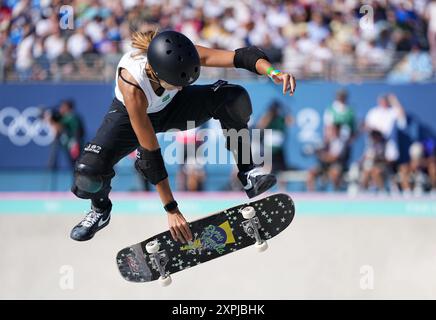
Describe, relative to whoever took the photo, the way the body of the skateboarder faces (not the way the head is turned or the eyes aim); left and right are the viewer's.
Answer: facing the viewer and to the right of the viewer

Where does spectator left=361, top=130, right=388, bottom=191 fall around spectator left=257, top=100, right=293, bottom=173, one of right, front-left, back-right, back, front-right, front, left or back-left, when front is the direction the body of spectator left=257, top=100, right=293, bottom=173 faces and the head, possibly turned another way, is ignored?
back-left

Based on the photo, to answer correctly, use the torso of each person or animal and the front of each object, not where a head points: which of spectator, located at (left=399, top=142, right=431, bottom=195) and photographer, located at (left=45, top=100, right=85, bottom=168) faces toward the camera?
spectator, located at (left=399, top=142, right=431, bottom=195)

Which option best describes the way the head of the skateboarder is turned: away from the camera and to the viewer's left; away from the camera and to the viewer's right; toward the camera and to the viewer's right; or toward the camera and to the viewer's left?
toward the camera and to the viewer's right

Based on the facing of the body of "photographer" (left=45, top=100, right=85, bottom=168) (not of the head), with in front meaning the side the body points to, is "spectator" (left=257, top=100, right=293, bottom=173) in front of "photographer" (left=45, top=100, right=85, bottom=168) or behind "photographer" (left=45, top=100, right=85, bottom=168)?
behind

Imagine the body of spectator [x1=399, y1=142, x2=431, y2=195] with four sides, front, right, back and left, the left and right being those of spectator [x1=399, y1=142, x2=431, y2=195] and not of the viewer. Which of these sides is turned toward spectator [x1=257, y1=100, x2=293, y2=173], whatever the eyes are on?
right

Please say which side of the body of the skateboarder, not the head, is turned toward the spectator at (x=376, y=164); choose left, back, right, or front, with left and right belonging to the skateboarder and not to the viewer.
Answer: left

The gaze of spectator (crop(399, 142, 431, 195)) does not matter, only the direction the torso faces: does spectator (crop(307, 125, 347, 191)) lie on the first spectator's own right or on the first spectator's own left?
on the first spectator's own right

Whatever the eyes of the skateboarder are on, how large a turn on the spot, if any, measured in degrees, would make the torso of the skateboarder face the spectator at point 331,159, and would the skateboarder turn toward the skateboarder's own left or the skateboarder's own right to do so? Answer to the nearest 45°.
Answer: approximately 135° to the skateboarder's own left

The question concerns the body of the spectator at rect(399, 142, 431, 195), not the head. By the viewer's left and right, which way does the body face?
facing the viewer
